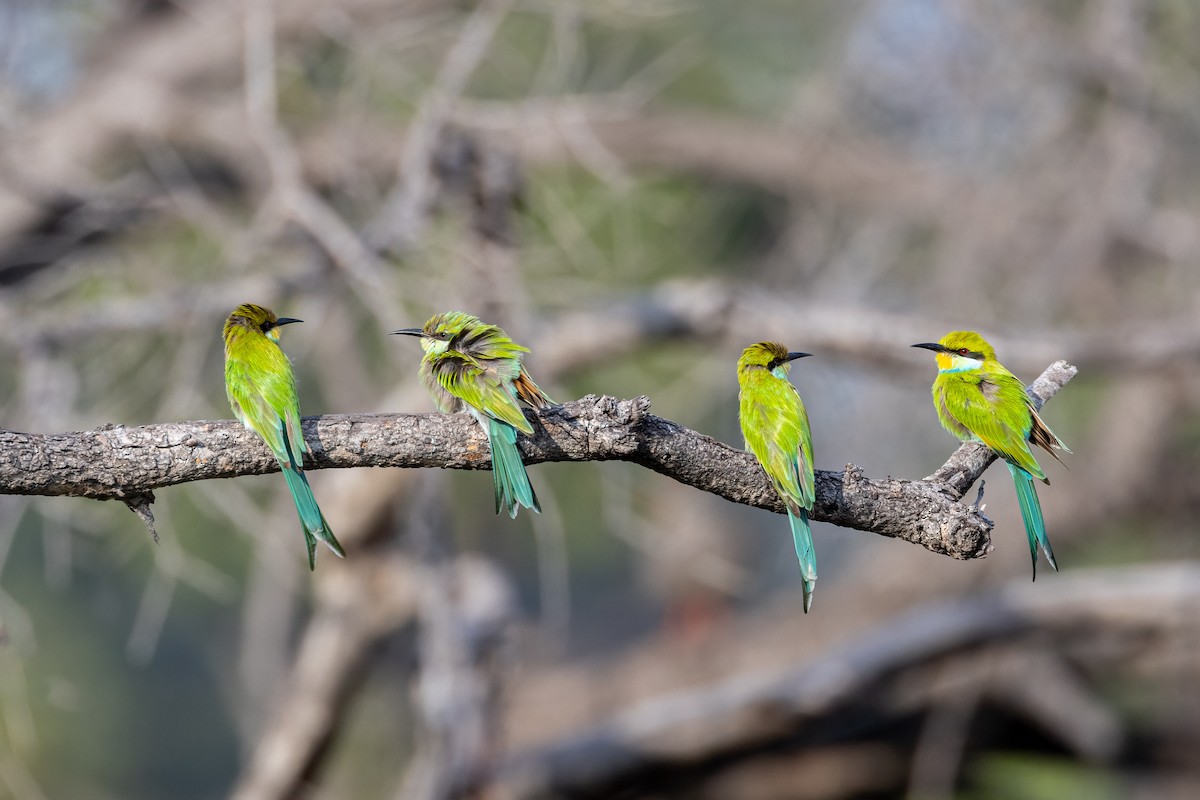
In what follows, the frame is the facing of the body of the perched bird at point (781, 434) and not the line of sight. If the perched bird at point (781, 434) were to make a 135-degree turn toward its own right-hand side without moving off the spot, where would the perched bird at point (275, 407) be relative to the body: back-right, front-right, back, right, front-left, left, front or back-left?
back-right

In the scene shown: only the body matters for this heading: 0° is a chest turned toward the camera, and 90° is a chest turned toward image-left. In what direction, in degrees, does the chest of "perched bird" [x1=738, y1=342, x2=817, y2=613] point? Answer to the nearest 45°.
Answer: approximately 180°
